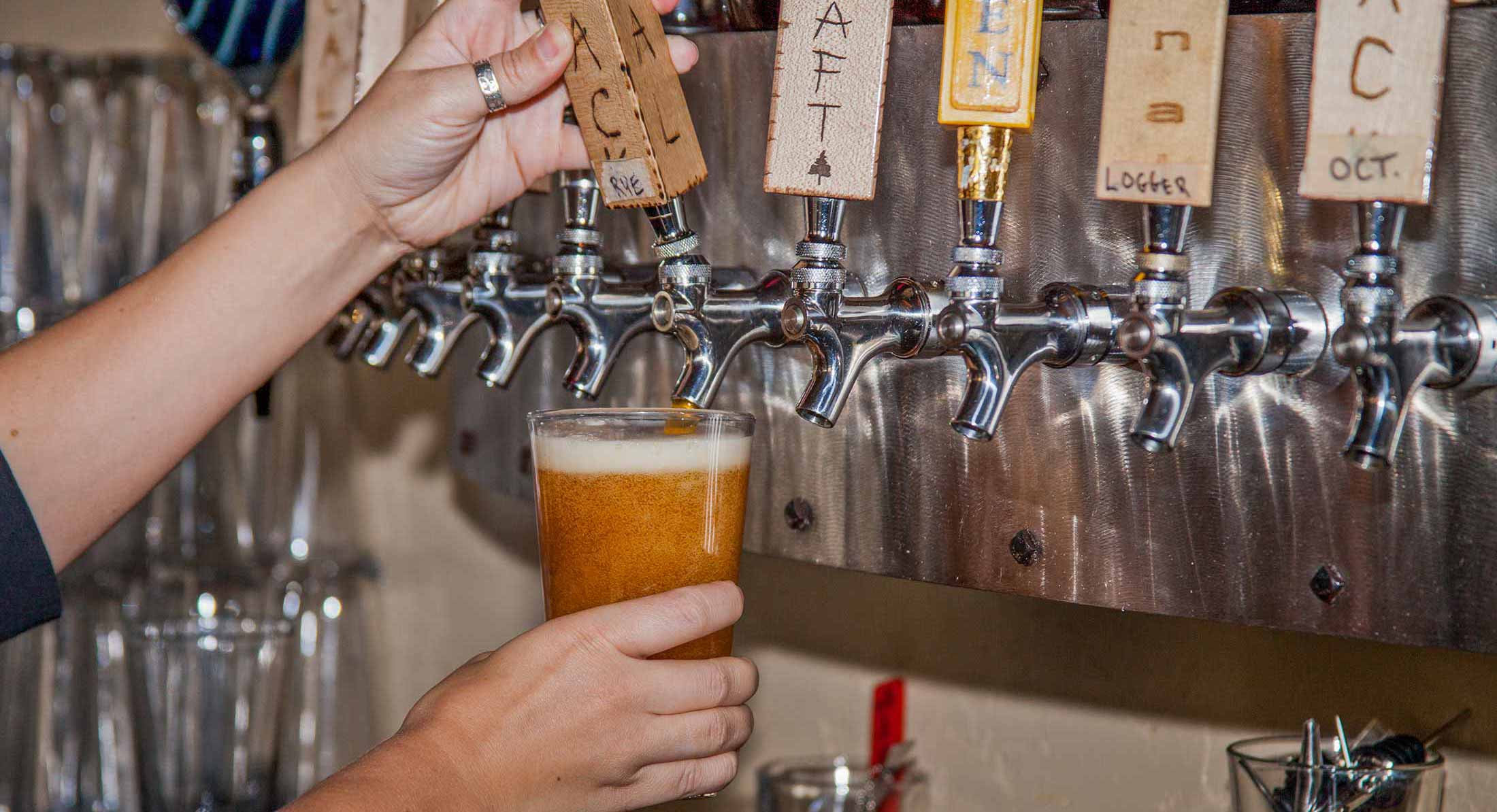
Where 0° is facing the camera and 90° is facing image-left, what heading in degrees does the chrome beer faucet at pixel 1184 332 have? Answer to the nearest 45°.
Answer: approximately 45°

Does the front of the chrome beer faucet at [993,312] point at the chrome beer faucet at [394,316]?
no

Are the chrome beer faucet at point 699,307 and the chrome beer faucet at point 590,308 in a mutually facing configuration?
no

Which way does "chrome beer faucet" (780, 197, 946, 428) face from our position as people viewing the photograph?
facing the viewer and to the left of the viewer

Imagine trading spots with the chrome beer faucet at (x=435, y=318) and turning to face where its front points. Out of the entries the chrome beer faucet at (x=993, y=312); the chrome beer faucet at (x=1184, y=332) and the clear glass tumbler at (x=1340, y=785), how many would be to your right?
0

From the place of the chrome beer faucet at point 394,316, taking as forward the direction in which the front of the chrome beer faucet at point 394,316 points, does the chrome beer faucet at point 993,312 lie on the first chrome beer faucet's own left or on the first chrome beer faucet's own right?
on the first chrome beer faucet's own left

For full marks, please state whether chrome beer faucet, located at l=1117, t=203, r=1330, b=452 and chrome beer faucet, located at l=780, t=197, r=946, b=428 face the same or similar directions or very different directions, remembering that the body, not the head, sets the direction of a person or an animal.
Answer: same or similar directions

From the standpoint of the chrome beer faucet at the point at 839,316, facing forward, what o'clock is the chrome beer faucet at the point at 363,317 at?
the chrome beer faucet at the point at 363,317 is roughly at 3 o'clock from the chrome beer faucet at the point at 839,316.

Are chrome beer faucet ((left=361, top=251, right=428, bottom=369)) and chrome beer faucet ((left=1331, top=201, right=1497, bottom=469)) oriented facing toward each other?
no
